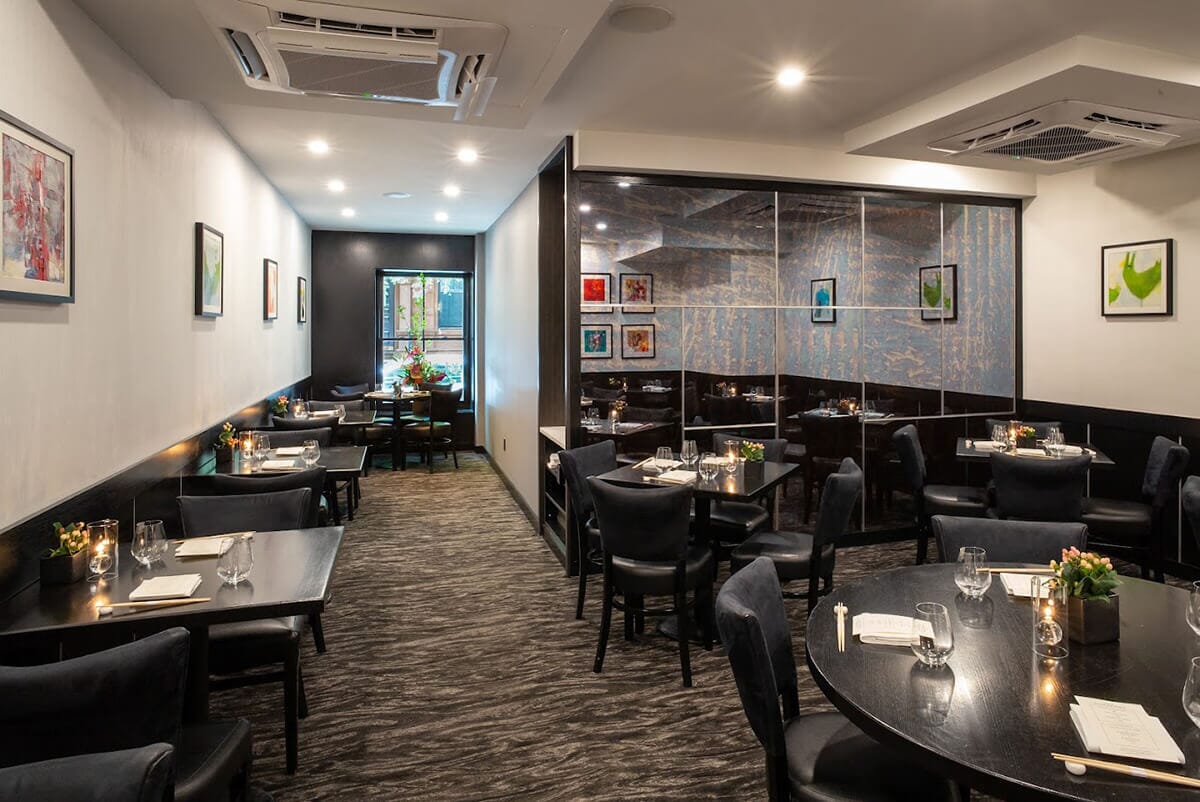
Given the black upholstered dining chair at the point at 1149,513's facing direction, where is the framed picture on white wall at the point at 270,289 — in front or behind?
in front

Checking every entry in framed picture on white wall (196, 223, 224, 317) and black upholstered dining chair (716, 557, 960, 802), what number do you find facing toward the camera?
0

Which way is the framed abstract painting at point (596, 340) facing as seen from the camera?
toward the camera

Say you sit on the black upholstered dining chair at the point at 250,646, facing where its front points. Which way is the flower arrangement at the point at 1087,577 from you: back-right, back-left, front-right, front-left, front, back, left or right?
front-left

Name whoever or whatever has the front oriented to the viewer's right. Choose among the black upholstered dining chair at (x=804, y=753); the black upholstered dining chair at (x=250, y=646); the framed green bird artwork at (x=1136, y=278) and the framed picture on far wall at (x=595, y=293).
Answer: the black upholstered dining chair at (x=804, y=753)

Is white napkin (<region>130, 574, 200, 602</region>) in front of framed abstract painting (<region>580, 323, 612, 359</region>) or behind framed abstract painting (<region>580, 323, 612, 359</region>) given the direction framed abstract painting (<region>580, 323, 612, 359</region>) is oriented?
in front

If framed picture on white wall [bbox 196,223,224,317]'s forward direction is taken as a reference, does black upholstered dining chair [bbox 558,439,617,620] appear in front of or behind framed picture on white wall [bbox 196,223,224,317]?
in front

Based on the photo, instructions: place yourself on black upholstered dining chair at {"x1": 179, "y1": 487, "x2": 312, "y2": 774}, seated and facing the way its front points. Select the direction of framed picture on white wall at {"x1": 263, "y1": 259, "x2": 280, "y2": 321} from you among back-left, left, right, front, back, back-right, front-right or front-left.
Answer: back

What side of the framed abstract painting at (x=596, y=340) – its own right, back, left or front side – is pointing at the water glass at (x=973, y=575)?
front

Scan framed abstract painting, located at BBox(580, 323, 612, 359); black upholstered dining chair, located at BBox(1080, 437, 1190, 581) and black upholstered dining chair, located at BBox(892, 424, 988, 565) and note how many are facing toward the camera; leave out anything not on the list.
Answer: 1

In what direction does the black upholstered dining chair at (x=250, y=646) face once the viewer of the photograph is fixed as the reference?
facing the viewer

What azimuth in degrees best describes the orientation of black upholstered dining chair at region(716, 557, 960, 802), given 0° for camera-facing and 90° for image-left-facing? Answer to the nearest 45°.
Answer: approximately 270°

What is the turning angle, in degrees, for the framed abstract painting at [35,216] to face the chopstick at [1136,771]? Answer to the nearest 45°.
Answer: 0° — it already faces it

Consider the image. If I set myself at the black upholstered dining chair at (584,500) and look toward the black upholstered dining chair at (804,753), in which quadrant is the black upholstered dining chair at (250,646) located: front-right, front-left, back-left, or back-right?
front-right

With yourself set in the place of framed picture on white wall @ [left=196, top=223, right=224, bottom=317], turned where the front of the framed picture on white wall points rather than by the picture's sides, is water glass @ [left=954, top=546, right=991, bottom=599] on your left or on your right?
on your right
